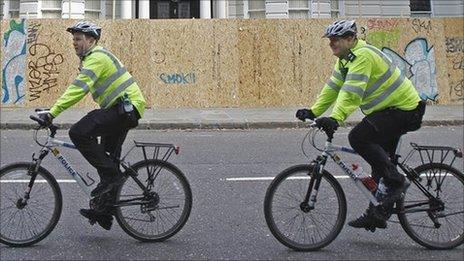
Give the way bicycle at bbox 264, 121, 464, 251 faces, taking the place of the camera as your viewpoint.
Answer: facing to the left of the viewer

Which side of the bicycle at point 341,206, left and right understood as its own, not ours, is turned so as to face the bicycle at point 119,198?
front

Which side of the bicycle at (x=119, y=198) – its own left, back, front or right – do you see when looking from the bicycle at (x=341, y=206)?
back

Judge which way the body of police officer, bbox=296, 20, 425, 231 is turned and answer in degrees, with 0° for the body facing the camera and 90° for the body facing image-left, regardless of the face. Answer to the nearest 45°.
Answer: approximately 90°

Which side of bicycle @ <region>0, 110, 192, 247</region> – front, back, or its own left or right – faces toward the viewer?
left

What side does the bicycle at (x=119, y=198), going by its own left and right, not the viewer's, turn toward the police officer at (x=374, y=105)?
back

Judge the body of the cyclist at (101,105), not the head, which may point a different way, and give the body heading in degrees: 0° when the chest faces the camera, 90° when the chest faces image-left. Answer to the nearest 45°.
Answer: approximately 90°

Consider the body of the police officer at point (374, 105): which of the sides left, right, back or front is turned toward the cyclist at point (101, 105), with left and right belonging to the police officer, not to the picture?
front

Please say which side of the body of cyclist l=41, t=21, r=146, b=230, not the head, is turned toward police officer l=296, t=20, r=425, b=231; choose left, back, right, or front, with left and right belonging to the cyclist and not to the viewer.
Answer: back

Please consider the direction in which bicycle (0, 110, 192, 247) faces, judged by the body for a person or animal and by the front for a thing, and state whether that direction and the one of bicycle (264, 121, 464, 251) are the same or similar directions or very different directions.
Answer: same or similar directions
